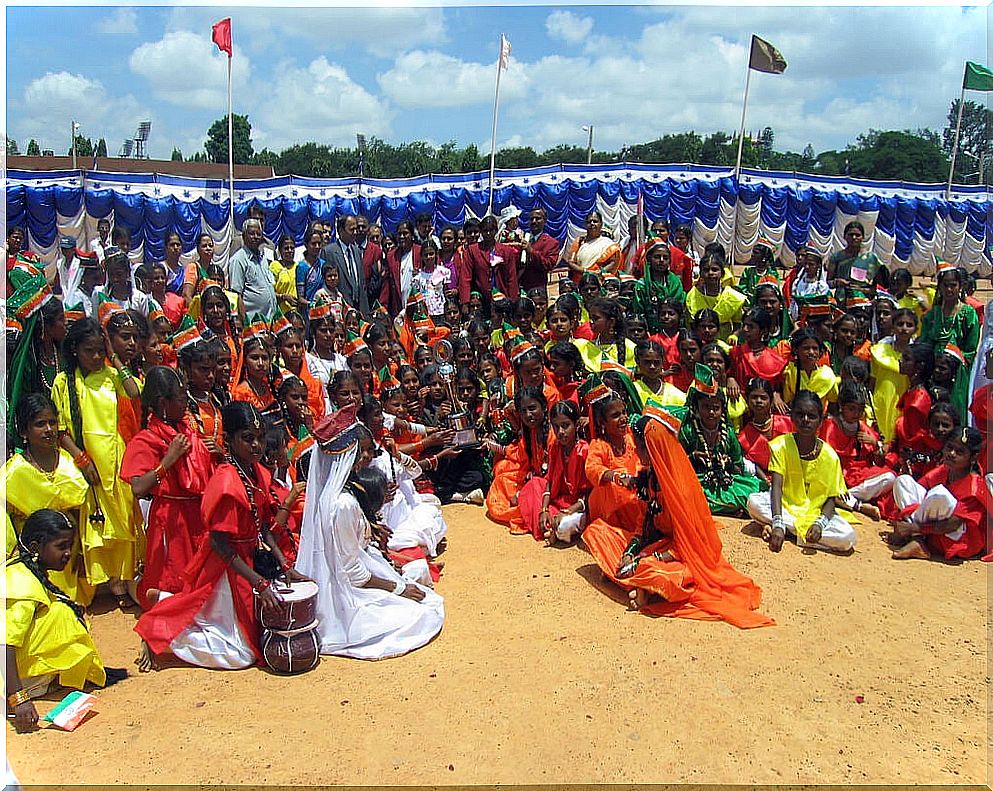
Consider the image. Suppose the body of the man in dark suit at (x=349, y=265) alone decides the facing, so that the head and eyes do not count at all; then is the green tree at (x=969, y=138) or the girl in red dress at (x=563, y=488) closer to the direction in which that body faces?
the girl in red dress

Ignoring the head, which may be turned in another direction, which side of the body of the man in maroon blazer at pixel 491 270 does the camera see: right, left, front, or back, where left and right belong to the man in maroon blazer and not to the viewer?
front

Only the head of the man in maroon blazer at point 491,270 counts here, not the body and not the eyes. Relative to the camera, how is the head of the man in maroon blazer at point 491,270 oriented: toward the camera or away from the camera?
toward the camera

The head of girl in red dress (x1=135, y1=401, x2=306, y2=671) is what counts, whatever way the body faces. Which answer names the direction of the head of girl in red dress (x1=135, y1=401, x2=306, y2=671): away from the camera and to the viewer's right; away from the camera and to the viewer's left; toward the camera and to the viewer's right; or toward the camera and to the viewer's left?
toward the camera and to the viewer's right

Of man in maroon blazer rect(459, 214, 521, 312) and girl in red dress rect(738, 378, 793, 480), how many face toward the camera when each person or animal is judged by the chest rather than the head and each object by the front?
2

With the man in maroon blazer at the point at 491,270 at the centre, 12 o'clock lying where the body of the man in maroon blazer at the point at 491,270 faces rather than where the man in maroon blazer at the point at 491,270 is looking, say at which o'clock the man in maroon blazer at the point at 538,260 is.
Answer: the man in maroon blazer at the point at 538,260 is roughly at 8 o'clock from the man in maroon blazer at the point at 491,270.

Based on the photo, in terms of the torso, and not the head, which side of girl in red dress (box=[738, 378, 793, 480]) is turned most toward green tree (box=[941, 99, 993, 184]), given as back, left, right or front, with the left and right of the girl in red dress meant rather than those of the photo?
back

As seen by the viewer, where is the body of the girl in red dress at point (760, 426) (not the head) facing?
toward the camera

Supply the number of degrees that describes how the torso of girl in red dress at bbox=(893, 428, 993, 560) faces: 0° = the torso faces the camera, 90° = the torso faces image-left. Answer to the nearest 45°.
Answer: approximately 45°

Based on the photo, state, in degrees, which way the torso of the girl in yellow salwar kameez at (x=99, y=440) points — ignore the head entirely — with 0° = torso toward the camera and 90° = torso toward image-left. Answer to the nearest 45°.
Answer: approximately 315°
